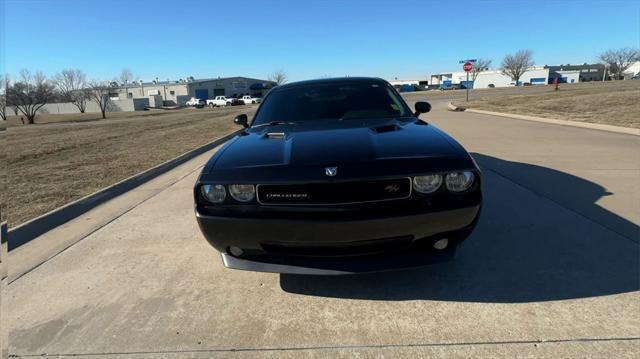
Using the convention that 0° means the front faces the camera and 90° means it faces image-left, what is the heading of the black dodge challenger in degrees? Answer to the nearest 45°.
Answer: approximately 0°
